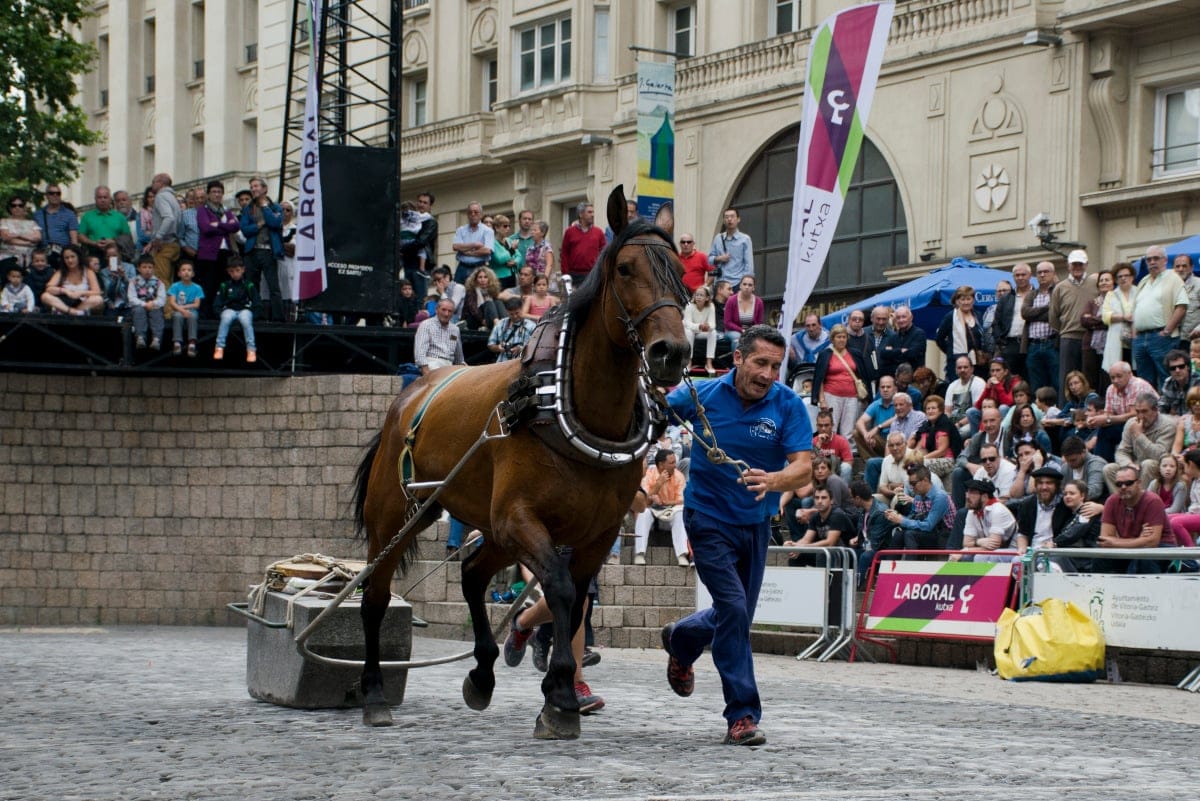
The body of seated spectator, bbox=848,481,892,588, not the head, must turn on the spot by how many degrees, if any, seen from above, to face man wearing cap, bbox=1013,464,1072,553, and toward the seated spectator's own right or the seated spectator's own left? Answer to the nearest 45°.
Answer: approximately 90° to the seated spectator's own left

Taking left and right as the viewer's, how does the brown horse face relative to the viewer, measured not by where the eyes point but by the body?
facing the viewer and to the right of the viewer

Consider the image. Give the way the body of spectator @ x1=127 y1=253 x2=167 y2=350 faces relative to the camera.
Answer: toward the camera

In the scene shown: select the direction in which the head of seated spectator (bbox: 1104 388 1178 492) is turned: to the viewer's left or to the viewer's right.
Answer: to the viewer's left

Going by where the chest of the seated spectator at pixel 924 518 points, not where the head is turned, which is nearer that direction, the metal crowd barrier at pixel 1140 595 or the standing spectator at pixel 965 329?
the metal crowd barrier

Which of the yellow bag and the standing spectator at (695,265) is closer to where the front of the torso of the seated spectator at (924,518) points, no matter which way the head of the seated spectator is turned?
the yellow bag

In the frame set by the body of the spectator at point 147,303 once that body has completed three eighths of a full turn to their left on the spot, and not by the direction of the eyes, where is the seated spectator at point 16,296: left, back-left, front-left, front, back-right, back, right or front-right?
back-left

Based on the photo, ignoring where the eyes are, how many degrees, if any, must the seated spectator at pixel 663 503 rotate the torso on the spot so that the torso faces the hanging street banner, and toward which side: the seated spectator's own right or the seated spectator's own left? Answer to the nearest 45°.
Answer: approximately 180°

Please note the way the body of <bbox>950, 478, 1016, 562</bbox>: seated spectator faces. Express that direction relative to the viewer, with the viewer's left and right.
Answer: facing the viewer and to the left of the viewer

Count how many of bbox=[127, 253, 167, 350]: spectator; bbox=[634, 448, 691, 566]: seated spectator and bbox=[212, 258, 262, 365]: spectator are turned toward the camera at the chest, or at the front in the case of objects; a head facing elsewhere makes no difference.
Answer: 3

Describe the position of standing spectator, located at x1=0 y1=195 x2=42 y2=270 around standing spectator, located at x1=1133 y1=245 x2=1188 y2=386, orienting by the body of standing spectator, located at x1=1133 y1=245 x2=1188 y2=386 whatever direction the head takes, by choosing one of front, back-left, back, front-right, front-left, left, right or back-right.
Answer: front-right
